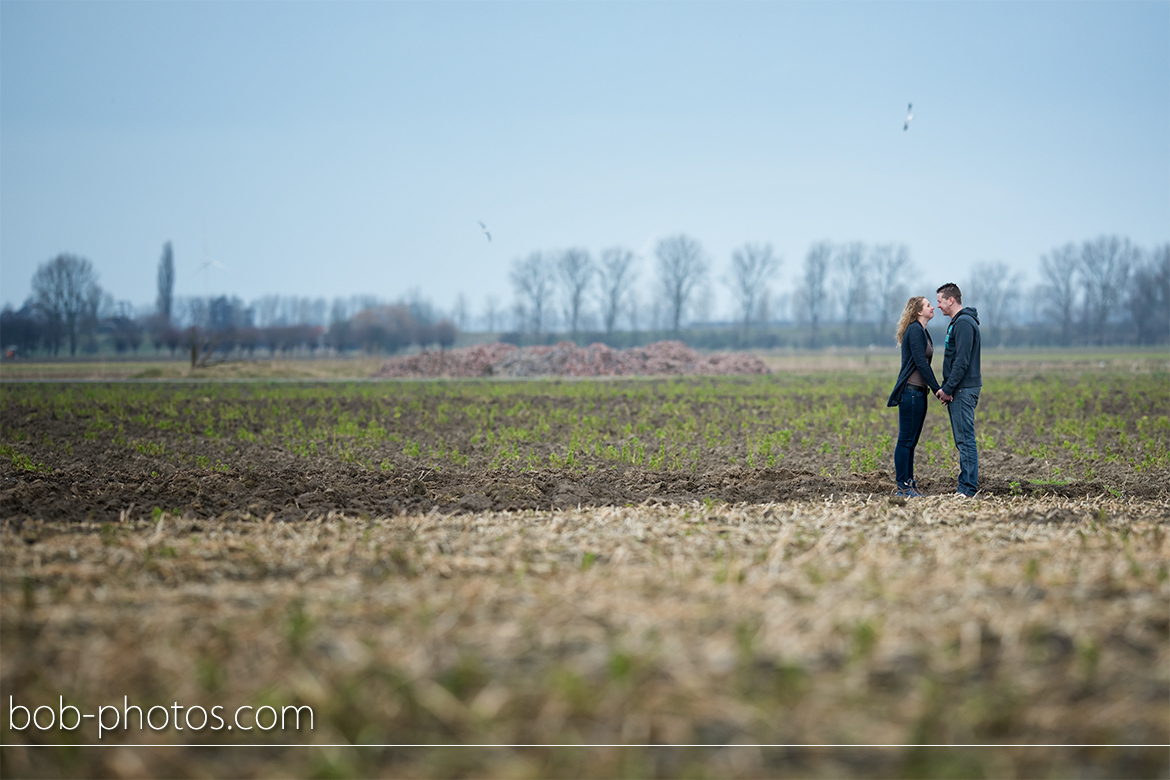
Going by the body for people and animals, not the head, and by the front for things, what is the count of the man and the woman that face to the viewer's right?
1

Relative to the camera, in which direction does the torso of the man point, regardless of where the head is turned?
to the viewer's left

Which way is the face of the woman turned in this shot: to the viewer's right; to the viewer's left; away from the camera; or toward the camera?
to the viewer's right

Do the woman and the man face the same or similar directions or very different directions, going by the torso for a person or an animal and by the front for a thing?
very different directions

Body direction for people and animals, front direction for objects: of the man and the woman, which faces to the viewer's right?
the woman

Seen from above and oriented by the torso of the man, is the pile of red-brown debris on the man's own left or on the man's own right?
on the man's own right

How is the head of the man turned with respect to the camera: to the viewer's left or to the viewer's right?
to the viewer's left

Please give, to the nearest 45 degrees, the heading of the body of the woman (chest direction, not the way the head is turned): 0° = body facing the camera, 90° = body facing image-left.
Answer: approximately 270°
